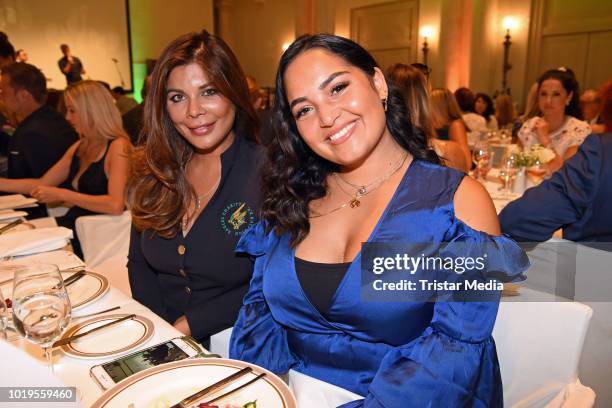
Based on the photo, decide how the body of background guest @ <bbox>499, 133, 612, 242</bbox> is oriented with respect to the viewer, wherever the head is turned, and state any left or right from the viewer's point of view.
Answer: facing away from the viewer and to the left of the viewer
